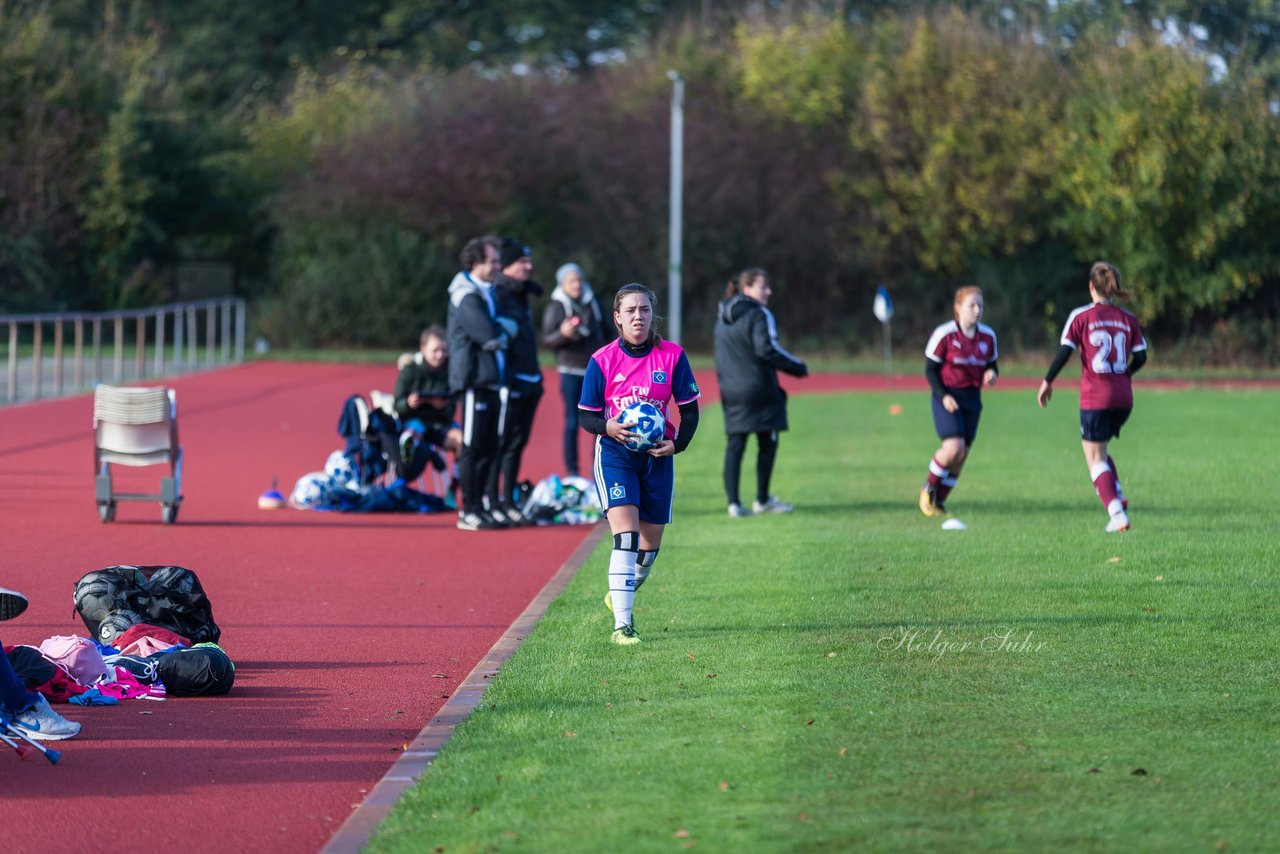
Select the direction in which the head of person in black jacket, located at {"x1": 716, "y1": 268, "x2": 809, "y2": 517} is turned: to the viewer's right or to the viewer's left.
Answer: to the viewer's right

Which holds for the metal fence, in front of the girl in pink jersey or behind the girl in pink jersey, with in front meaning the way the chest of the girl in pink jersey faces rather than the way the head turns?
behind

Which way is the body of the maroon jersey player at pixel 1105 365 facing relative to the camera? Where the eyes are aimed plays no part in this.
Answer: away from the camera

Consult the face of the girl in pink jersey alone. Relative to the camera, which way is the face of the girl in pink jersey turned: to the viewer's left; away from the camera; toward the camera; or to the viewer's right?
toward the camera

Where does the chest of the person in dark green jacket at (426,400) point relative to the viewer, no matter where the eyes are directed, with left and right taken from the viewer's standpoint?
facing the viewer and to the right of the viewer

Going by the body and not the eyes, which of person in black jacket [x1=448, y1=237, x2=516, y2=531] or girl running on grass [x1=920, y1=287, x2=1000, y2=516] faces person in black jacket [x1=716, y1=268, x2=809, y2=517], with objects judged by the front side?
person in black jacket [x1=448, y1=237, x2=516, y2=531]

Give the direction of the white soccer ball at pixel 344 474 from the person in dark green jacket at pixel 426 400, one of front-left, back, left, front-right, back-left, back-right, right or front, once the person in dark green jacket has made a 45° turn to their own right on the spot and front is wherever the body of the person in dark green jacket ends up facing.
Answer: right

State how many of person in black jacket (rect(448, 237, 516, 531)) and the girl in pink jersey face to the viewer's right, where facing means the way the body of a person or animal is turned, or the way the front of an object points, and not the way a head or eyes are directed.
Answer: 1

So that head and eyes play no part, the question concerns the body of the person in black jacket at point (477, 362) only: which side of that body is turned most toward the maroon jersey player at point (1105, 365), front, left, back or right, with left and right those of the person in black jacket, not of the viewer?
front

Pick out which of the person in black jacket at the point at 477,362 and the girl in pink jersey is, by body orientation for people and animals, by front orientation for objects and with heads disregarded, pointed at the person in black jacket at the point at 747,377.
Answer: the person in black jacket at the point at 477,362

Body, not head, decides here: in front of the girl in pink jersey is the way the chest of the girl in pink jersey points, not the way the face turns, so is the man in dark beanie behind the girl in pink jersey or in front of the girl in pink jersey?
behind

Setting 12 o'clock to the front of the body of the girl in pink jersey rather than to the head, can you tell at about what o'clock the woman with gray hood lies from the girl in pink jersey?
The woman with gray hood is roughly at 6 o'clock from the girl in pink jersey.

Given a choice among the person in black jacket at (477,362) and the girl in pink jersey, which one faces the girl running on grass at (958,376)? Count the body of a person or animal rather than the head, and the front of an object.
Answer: the person in black jacket

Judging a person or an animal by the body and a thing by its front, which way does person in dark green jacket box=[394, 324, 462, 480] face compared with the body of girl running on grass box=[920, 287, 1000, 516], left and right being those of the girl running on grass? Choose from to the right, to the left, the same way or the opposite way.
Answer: the same way

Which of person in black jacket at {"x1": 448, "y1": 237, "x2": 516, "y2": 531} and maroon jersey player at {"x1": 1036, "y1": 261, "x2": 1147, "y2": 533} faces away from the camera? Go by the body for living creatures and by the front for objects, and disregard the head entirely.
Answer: the maroon jersey player

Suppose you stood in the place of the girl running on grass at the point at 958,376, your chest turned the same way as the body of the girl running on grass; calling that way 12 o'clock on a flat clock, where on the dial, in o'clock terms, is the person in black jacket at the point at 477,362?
The person in black jacket is roughly at 4 o'clock from the girl running on grass.

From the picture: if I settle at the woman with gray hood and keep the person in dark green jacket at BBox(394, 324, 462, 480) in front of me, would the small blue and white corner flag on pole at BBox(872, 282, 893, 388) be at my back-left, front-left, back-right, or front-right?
back-right

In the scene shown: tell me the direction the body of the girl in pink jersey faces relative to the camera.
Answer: toward the camera

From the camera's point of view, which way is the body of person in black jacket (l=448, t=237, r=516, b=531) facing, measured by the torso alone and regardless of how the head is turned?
to the viewer's right
